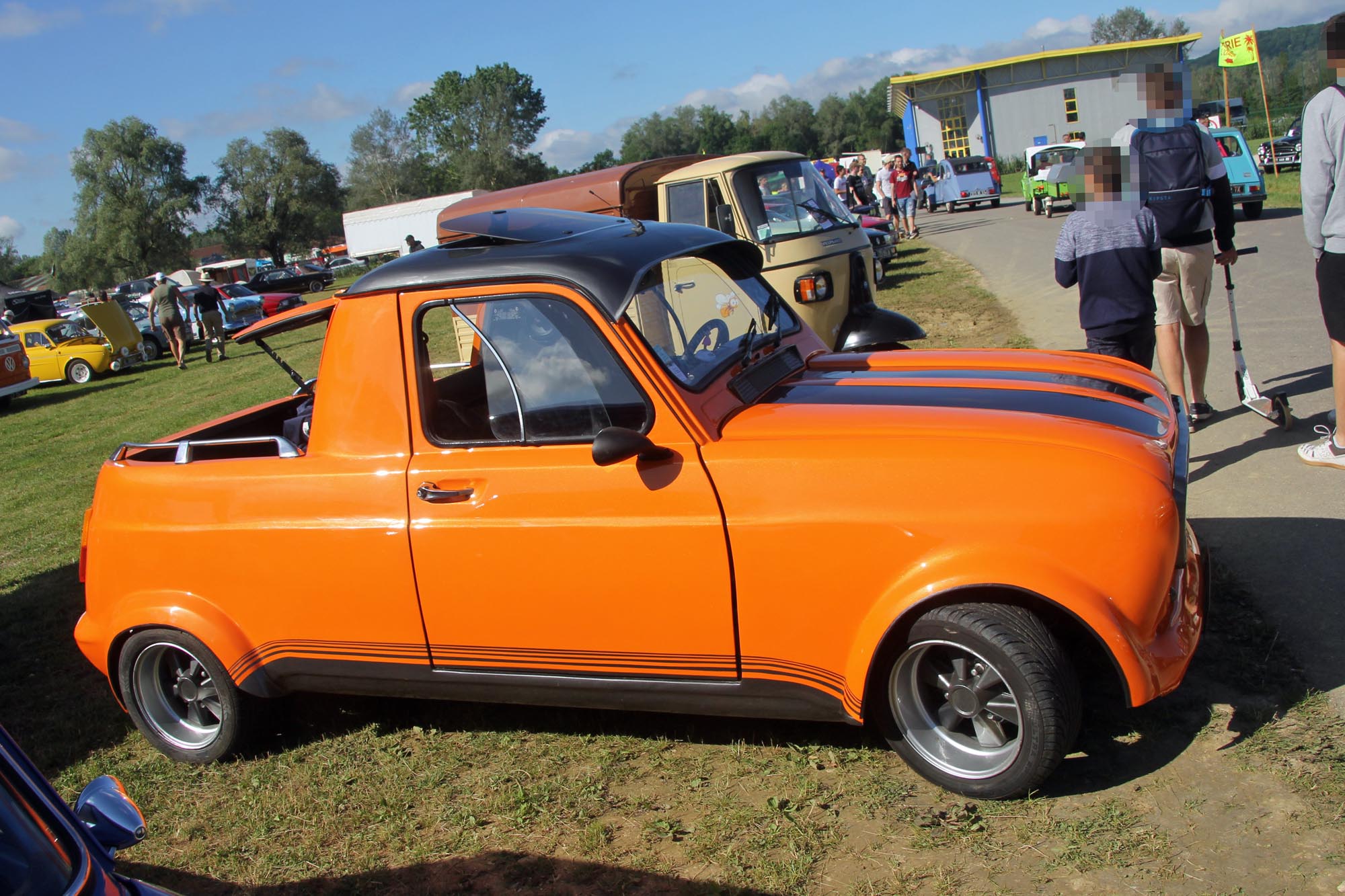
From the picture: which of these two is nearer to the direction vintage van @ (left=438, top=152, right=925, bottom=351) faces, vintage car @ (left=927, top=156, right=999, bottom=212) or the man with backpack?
the man with backpack

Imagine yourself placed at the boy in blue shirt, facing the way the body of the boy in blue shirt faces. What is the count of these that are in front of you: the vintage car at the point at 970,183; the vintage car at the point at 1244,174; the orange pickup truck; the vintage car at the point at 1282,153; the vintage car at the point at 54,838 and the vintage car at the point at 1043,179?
4

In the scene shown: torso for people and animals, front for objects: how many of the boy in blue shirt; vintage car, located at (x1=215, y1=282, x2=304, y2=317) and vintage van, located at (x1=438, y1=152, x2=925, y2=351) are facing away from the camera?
1

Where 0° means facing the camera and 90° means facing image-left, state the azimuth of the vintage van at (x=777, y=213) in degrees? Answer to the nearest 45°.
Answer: approximately 315°

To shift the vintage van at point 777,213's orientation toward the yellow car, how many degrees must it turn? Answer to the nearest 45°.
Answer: approximately 180°

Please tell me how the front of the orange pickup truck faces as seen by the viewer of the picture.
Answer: facing to the right of the viewer

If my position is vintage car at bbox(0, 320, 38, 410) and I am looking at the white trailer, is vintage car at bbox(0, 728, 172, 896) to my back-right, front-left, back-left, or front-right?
back-right

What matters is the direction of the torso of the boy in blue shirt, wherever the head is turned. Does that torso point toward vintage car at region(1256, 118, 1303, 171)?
yes

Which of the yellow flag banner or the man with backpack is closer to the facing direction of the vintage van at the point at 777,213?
the man with backpack

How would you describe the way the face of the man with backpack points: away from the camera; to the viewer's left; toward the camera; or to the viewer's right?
away from the camera

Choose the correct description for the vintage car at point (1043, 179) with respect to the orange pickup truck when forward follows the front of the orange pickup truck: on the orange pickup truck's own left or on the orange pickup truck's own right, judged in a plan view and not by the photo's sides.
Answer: on the orange pickup truck's own left

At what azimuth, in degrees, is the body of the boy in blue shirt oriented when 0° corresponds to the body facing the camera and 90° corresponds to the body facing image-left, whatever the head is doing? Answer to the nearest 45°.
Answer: approximately 180°

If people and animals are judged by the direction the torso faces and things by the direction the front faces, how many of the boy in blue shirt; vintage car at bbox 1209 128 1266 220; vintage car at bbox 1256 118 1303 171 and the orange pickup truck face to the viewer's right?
1
